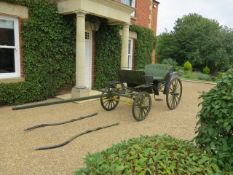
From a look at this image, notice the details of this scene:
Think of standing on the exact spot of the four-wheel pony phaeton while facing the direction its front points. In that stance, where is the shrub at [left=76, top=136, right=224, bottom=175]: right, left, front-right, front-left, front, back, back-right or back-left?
front-left

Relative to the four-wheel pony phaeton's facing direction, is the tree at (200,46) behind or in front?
behind

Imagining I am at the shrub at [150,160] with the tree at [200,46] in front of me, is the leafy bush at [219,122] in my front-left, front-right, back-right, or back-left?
front-right

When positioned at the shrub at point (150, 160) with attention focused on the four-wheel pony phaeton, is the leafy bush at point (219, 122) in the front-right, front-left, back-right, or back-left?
front-right

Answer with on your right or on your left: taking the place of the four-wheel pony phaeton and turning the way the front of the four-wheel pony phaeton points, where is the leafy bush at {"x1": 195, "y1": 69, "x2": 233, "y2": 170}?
on your left

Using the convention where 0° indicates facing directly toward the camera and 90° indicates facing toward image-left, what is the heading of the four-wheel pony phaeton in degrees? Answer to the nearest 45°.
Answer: approximately 45°

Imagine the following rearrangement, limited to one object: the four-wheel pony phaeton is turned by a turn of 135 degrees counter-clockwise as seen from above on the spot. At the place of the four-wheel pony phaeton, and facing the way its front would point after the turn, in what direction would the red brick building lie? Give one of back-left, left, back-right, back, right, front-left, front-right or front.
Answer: left
